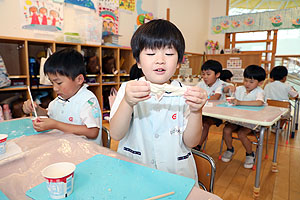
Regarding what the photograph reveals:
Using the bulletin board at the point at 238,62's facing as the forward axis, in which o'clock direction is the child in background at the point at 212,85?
The child in background is roughly at 12 o'clock from the bulletin board.

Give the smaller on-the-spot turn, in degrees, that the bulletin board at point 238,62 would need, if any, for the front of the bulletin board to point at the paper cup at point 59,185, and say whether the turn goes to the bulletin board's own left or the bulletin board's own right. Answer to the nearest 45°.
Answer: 0° — it already faces it

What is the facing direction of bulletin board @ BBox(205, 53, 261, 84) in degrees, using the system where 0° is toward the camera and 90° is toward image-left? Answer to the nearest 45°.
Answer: approximately 0°
